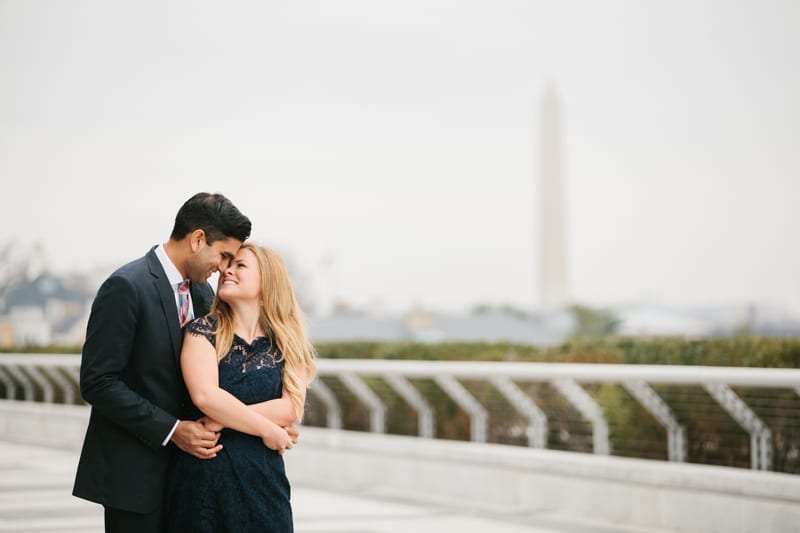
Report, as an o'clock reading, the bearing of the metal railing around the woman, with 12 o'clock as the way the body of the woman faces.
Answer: The metal railing is roughly at 7 o'clock from the woman.

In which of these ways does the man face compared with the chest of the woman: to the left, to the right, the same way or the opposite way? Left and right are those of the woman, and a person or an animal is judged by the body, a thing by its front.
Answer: to the left

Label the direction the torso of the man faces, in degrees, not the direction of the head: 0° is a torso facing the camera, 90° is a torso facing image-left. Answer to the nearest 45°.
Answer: approximately 270°

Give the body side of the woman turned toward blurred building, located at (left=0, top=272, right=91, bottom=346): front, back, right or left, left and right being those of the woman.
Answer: back

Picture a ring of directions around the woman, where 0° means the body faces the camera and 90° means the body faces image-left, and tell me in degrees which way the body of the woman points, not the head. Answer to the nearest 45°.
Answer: approximately 0°

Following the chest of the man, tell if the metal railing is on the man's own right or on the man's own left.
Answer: on the man's own left

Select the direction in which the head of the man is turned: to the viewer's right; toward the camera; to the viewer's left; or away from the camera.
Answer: to the viewer's right

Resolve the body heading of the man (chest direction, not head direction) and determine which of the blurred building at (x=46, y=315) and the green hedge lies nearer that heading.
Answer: the green hedge

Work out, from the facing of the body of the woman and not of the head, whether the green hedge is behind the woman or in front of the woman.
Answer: behind
